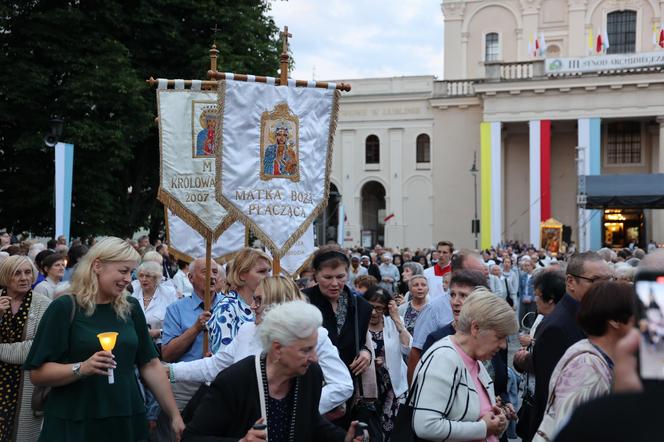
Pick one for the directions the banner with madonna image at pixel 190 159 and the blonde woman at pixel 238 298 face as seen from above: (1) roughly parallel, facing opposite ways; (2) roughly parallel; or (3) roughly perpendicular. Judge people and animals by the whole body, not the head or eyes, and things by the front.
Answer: roughly perpendicular

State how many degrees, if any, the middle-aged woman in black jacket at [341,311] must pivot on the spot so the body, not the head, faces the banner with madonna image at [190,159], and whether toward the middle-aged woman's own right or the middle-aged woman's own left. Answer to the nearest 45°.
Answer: approximately 135° to the middle-aged woman's own right

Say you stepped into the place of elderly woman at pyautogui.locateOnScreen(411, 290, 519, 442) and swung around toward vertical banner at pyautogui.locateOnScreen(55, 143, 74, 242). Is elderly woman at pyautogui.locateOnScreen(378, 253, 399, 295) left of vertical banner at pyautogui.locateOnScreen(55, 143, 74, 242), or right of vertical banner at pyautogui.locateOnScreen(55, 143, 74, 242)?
right

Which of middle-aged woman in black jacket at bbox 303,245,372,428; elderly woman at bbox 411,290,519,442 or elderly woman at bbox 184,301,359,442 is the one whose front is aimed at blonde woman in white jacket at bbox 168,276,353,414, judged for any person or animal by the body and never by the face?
middle-aged woman in black jacket at bbox 303,245,372,428

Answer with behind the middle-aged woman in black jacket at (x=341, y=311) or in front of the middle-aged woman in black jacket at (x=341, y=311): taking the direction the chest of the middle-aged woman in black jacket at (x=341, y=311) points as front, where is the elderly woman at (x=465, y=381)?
in front

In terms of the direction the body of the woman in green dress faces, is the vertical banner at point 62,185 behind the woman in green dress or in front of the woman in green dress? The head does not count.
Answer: behind

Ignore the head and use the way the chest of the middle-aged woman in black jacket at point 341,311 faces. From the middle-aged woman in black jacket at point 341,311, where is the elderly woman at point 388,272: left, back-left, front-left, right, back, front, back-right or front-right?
back

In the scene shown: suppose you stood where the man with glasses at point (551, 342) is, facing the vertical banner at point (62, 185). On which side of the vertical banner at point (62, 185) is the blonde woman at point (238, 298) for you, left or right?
left
